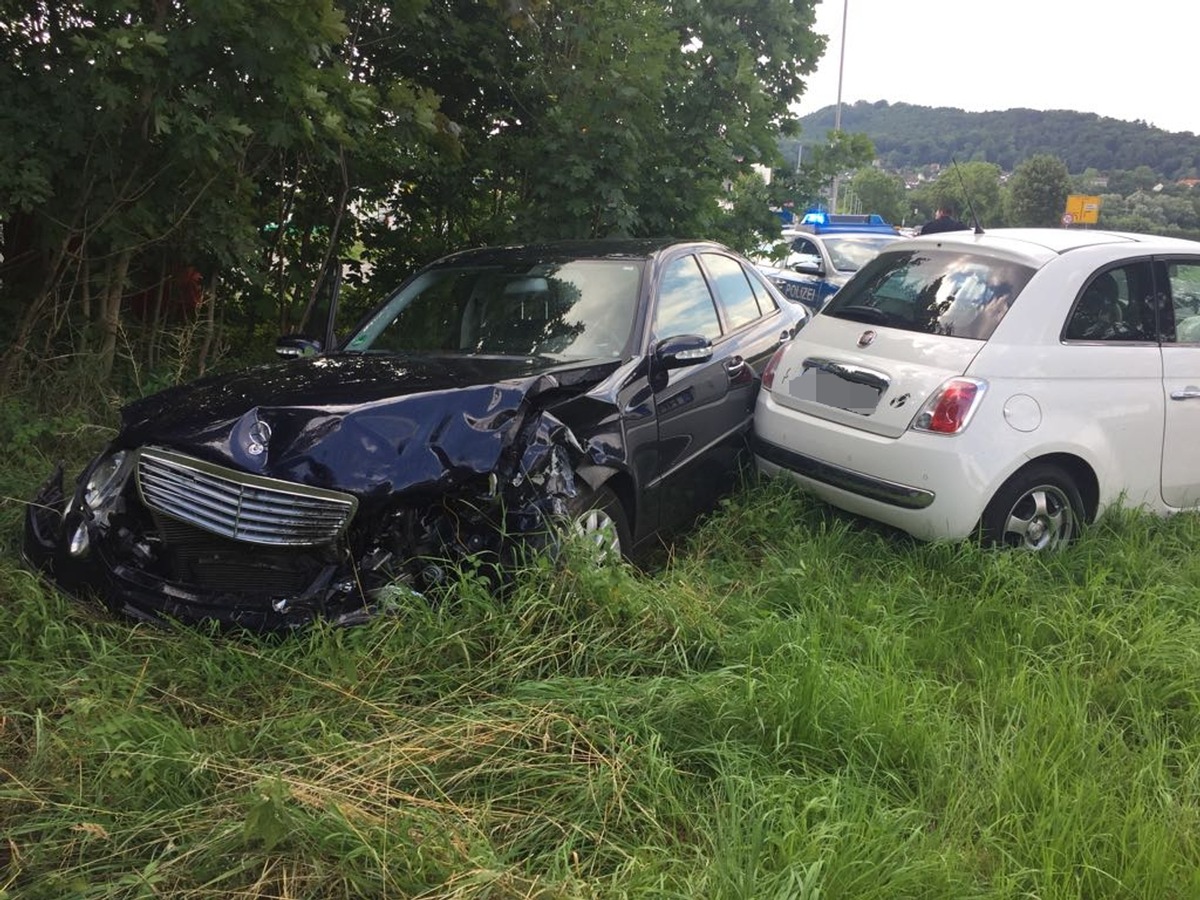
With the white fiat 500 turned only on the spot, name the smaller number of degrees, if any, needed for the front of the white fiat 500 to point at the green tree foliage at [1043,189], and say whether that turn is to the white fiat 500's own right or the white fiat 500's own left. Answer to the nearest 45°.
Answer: approximately 45° to the white fiat 500's own left

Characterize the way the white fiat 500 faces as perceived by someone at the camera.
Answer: facing away from the viewer and to the right of the viewer

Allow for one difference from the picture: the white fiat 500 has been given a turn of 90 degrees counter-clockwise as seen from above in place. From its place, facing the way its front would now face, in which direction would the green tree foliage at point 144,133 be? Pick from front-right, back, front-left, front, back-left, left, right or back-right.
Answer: front-left

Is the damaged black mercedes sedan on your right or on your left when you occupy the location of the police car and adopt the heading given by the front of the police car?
on your right

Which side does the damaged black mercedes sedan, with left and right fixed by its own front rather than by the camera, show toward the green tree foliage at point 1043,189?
back

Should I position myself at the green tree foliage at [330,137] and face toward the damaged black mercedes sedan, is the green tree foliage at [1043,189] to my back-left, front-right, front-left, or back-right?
back-left

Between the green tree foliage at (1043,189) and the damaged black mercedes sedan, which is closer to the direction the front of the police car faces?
the damaged black mercedes sedan

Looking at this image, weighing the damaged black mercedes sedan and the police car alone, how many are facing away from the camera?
0

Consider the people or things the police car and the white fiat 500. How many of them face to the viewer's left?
0

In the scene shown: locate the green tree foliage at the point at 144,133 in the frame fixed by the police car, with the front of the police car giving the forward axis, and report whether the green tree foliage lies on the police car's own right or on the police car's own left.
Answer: on the police car's own right

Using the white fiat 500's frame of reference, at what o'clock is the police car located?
The police car is roughly at 10 o'clock from the white fiat 500.

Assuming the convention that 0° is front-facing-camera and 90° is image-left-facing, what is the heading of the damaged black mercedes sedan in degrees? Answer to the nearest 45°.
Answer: approximately 45°

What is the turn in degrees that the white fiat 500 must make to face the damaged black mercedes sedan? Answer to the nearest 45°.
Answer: approximately 180°
